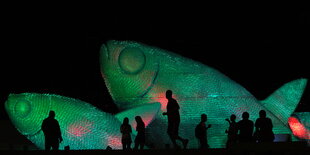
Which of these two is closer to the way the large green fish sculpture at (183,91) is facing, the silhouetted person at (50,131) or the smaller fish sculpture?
the smaller fish sculpture

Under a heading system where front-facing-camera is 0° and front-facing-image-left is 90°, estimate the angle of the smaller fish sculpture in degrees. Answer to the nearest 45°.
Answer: approximately 90°

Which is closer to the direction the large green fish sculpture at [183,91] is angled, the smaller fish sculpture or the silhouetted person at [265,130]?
the smaller fish sculpture

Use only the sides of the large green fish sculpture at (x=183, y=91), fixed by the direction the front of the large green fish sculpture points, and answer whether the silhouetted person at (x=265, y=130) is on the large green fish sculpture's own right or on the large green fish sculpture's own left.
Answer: on the large green fish sculpture's own left

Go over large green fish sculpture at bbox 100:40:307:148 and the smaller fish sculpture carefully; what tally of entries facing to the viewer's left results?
2

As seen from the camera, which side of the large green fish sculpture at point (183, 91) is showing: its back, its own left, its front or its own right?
left

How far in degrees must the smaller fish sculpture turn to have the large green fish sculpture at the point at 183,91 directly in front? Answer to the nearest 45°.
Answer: approximately 180°

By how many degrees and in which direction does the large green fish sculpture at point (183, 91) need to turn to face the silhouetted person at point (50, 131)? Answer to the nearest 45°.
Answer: approximately 45° to its left

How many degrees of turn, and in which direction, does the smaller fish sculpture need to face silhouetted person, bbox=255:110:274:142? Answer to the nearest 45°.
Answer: approximately 135° to its left
